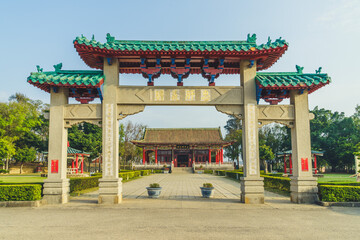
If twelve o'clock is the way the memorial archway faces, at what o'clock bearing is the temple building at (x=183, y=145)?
The temple building is roughly at 6 o'clock from the memorial archway.

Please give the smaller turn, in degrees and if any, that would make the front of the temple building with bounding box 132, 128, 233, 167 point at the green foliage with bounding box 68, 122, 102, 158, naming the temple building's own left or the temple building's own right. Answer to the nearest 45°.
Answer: approximately 90° to the temple building's own right

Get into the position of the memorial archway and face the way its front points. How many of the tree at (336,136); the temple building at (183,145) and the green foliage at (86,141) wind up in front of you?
0

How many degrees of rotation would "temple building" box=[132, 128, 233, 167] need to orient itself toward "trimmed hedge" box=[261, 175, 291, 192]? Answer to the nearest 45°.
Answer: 0° — it already faces it

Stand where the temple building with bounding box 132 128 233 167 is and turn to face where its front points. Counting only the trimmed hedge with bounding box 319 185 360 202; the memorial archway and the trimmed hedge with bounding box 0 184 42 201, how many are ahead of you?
3

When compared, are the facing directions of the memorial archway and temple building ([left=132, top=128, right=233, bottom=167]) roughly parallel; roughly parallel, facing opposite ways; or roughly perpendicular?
roughly parallel

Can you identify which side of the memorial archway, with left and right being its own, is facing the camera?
front

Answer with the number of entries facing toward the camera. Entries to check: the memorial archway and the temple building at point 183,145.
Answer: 2

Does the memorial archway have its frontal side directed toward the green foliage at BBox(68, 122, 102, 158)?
no

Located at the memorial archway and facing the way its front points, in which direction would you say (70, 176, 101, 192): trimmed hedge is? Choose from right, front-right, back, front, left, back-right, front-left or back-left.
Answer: back-right

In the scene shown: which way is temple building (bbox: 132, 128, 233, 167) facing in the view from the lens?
facing the viewer

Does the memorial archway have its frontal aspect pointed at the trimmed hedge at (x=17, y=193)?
no

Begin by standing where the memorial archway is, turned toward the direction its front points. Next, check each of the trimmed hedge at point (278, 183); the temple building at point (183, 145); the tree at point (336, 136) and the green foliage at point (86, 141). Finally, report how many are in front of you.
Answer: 0

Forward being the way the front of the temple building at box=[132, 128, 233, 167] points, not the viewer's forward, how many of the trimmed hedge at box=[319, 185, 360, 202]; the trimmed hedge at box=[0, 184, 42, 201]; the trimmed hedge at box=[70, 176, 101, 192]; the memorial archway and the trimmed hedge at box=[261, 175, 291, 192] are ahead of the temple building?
5

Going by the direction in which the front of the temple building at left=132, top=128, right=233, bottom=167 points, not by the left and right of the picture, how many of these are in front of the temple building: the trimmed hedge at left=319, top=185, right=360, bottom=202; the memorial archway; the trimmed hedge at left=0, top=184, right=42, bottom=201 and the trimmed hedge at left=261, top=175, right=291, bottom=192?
4

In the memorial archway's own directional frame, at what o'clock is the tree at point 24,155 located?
The tree is roughly at 5 o'clock from the memorial archway.

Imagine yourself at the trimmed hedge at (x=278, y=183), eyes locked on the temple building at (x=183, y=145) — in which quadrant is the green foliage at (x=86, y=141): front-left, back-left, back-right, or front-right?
front-left

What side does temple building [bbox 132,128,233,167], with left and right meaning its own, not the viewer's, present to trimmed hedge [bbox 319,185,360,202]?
front
